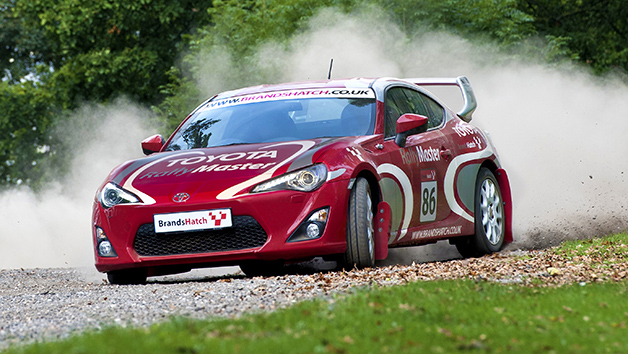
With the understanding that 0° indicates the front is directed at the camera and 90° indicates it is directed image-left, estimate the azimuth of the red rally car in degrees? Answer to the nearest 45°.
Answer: approximately 45°
